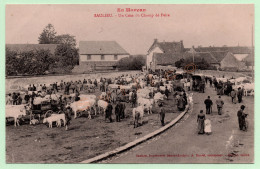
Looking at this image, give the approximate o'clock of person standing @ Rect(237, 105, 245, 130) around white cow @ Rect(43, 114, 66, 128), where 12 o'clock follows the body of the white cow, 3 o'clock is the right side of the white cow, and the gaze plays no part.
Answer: The person standing is roughly at 7 o'clock from the white cow.

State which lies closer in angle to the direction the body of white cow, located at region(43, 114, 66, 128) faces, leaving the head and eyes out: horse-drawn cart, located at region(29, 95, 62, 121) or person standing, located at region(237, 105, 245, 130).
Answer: the horse-drawn cart

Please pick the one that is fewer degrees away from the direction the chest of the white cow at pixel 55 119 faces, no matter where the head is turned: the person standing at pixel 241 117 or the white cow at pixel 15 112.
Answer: the white cow

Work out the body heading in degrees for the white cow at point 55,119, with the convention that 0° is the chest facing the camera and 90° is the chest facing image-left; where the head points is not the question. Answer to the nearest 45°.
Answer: approximately 90°

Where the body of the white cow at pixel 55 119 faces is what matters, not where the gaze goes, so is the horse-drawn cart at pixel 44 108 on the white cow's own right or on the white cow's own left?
on the white cow's own right

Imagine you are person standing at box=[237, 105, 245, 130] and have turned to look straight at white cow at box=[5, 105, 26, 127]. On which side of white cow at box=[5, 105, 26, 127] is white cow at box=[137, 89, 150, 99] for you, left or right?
right

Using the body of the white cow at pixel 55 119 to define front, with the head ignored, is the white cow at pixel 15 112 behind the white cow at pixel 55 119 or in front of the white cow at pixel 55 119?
in front

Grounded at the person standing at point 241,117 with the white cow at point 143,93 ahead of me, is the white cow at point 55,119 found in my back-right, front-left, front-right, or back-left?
front-left
